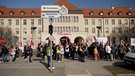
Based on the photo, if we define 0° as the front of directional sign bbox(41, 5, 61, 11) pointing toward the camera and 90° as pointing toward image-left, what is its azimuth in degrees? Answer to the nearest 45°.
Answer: approximately 0°
